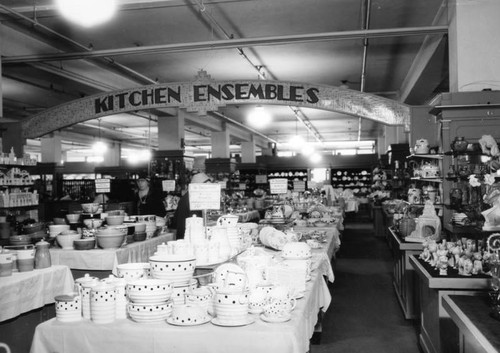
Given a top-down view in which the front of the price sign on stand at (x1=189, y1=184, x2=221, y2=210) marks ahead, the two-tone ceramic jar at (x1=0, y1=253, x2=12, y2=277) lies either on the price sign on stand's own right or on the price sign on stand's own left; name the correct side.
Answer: on the price sign on stand's own right

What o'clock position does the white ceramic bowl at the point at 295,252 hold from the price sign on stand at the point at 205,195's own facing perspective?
The white ceramic bowl is roughly at 10 o'clock from the price sign on stand.

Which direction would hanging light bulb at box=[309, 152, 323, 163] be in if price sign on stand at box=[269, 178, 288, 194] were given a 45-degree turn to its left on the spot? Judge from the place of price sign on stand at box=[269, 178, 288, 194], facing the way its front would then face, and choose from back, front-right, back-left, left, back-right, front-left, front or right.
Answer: back-left

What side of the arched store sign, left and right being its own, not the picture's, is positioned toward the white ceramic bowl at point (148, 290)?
front

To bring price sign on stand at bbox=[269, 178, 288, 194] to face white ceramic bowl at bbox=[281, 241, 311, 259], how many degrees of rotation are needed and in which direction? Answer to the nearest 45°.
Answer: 0° — it already faces it

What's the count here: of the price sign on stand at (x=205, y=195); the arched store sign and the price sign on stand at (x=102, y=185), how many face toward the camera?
3

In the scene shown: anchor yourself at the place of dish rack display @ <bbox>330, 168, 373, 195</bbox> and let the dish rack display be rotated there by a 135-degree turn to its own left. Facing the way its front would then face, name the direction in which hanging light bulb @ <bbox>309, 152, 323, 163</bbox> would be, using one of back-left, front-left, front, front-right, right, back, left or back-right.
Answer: back

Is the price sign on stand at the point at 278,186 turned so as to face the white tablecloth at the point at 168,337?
yes

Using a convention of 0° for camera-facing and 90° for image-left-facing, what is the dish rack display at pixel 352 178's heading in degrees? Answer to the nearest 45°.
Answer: approximately 0°
